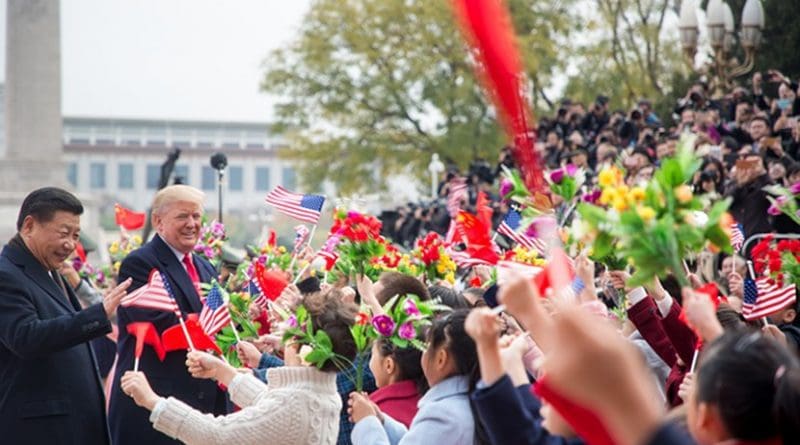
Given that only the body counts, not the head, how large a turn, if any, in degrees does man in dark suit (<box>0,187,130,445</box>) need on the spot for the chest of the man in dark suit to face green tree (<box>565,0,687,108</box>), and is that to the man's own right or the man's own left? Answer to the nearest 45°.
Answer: approximately 90° to the man's own left

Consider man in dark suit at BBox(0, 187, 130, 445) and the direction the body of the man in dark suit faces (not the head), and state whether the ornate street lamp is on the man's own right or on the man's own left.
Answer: on the man's own left

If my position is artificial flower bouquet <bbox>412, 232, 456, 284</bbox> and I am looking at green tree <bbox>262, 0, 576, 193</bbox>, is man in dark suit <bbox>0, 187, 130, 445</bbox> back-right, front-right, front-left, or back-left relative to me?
back-left

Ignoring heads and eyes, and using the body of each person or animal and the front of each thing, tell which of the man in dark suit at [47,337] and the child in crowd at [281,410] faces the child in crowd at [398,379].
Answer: the man in dark suit

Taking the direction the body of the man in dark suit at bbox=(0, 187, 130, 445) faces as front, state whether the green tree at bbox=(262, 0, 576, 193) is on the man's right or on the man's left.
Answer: on the man's left

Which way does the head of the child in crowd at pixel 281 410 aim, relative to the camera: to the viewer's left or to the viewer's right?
to the viewer's left
